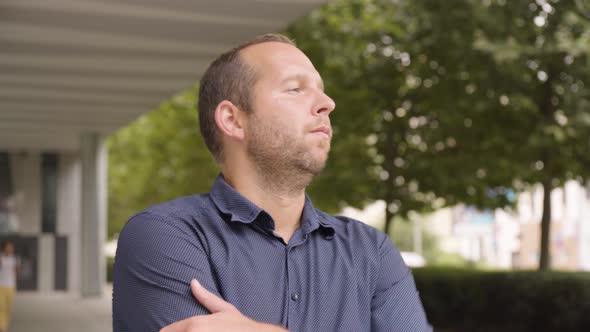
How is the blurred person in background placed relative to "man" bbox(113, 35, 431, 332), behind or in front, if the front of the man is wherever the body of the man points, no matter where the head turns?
behind

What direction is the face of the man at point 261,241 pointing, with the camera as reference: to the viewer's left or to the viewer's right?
to the viewer's right

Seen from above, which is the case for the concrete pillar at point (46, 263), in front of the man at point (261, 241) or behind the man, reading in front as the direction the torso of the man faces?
behind

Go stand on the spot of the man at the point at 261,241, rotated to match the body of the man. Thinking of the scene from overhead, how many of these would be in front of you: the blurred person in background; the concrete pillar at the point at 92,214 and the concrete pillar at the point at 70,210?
0

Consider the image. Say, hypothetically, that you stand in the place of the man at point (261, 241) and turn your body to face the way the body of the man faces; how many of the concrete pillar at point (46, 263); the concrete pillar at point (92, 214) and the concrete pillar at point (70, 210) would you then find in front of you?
0

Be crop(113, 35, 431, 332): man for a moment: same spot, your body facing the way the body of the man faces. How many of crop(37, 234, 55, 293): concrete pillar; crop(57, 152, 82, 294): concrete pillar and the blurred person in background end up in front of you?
0

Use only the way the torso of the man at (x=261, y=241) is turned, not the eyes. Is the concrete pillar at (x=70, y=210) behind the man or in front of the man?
behind

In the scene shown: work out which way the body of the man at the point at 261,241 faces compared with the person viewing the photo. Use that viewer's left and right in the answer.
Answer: facing the viewer and to the right of the viewer
